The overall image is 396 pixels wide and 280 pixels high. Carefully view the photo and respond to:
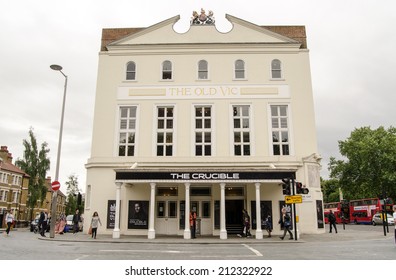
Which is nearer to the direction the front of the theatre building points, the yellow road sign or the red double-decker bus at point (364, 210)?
the yellow road sign

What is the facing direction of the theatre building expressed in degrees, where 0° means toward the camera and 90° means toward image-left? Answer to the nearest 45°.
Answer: approximately 0°

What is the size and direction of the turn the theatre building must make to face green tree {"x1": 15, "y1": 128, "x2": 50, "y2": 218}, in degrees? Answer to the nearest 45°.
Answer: approximately 135° to its right

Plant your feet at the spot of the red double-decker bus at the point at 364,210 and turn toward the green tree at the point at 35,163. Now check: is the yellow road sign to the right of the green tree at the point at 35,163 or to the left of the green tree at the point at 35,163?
left

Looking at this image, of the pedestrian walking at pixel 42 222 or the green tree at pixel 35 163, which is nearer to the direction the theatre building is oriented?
the pedestrian walking

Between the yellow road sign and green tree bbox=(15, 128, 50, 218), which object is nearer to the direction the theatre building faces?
the yellow road sign

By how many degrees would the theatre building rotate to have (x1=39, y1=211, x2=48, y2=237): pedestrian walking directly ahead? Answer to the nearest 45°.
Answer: approximately 90° to its right

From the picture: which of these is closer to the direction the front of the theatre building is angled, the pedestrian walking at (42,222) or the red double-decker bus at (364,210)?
the pedestrian walking

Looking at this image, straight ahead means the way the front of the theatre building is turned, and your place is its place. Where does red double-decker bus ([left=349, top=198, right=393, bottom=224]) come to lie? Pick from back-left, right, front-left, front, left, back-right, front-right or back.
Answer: back-left
